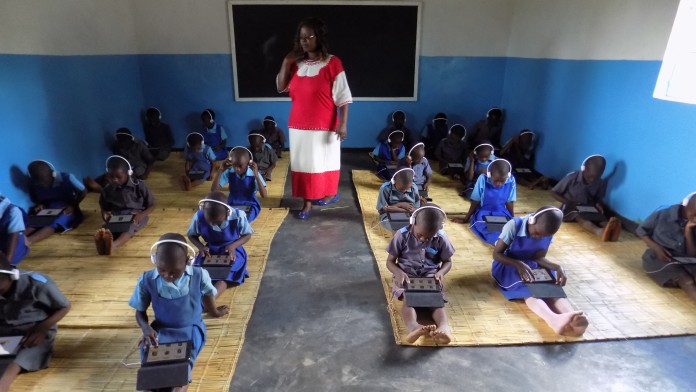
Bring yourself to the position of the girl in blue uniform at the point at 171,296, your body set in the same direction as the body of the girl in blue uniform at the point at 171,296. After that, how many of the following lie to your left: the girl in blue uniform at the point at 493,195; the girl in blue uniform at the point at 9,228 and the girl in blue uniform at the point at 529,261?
2

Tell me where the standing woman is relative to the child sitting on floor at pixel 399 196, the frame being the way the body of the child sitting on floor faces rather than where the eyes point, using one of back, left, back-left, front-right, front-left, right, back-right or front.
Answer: right

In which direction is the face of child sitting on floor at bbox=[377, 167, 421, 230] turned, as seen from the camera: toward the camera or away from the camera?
toward the camera

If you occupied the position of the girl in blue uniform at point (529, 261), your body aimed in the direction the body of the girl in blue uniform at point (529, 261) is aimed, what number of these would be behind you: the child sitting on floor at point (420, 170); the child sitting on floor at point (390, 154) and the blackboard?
3

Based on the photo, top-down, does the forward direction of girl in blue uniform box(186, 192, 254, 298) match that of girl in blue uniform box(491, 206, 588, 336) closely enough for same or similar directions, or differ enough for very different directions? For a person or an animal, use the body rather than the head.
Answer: same or similar directions

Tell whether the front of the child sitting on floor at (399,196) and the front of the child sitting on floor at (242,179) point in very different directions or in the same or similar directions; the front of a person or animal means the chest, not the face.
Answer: same or similar directions

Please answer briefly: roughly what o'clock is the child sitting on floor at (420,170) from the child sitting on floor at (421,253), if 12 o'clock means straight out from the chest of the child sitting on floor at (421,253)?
the child sitting on floor at (420,170) is roughly at 6 o'clock from the child sitting on floor at (421,253).

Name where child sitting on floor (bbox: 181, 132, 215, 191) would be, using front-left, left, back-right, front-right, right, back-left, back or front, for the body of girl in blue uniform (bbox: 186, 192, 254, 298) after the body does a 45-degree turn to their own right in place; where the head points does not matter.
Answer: back-right

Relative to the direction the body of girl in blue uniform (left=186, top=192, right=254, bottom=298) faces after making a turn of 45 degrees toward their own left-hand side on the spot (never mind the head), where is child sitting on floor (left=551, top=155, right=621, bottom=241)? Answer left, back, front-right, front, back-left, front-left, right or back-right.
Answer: front-left

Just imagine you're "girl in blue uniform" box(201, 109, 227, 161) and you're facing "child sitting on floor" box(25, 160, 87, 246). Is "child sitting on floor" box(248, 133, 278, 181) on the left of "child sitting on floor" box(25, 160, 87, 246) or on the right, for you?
left

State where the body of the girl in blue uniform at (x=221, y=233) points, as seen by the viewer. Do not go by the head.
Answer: toward the camera

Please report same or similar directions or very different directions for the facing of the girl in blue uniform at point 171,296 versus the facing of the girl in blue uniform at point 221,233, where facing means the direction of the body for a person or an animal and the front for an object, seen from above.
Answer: same or similar directions

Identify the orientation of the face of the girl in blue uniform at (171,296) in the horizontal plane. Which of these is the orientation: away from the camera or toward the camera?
toward the camera

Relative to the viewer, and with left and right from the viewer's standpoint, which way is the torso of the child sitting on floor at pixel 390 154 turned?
facing the viewer

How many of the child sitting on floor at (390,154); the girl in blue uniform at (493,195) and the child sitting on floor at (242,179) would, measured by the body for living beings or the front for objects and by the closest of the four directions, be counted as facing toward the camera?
3

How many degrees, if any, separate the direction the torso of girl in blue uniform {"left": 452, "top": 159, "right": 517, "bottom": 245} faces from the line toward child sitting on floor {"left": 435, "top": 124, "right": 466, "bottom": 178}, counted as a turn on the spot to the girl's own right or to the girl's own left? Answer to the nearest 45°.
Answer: approximately 180°

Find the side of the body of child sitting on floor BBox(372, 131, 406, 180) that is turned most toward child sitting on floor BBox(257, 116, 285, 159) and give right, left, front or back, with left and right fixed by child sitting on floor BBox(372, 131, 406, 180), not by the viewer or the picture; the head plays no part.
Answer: right
